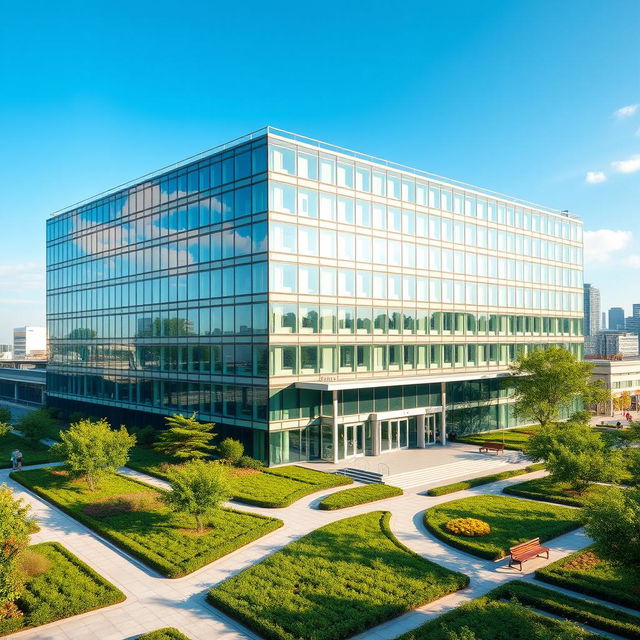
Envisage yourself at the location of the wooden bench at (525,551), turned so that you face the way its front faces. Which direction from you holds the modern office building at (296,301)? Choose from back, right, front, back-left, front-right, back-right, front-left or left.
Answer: back

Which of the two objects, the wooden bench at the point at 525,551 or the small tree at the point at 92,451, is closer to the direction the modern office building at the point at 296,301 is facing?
the wooden bench

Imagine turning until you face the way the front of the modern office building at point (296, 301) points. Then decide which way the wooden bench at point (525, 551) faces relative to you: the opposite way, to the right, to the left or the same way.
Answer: the same way

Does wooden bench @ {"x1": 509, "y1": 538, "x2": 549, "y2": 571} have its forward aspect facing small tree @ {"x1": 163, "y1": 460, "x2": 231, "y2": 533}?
no

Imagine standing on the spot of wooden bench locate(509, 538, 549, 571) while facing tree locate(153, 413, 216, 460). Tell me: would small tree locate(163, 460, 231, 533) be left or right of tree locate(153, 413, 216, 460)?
left

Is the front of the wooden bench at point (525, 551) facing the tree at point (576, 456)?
no

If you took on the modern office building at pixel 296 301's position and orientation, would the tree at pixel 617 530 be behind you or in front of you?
in front

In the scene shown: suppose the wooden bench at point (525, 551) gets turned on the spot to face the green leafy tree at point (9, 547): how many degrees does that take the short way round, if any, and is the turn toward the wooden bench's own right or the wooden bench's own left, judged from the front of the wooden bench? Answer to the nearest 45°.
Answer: approximately 90° to the wooden bench's own right

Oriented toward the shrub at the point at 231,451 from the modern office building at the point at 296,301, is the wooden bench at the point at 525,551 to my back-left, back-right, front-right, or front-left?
front-left

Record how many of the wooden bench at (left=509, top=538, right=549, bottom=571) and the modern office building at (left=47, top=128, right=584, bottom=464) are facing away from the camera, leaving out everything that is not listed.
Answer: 0

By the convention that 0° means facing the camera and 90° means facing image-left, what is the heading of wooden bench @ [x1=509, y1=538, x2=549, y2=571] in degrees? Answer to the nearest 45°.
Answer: approximately 315°

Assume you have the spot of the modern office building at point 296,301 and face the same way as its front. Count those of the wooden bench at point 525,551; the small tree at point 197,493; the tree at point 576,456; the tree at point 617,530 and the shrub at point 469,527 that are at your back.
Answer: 0

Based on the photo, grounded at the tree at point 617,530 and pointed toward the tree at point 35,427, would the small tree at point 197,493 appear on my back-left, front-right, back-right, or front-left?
front-left
